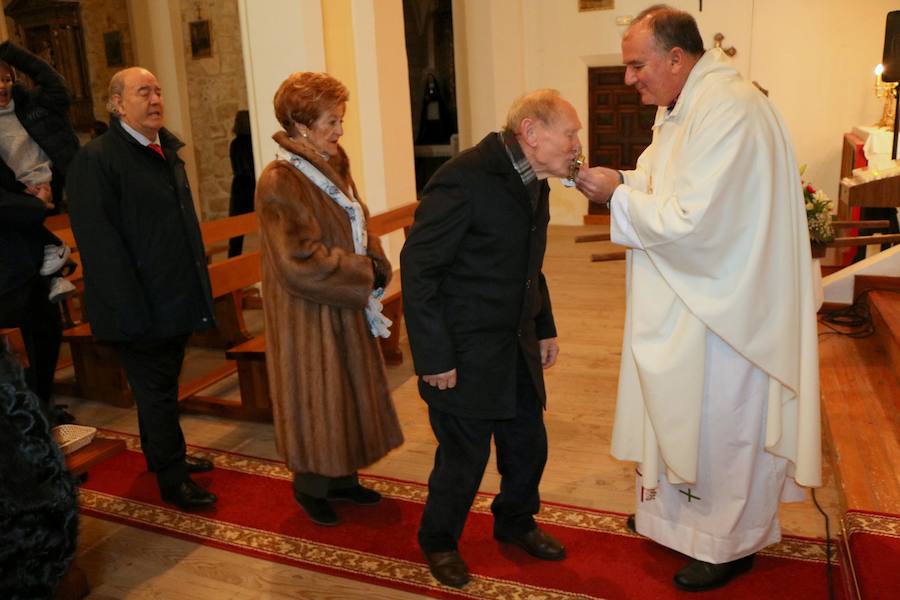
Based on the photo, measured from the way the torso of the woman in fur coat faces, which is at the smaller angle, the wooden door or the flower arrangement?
the flower arrangement

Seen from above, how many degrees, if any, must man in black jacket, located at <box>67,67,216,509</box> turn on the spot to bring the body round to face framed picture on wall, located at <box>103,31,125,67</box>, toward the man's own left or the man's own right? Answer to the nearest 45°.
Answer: approximately 135° to the man's own left

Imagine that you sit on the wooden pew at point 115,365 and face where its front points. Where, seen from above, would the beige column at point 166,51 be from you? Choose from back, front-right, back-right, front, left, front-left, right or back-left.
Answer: back-left

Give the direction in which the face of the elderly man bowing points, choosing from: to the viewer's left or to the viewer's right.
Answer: to the viewer's right

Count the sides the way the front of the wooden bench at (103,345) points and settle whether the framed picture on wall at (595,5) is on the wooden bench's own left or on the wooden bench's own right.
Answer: on the wooden bench's own left

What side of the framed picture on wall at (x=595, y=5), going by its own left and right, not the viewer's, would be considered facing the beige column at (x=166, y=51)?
right

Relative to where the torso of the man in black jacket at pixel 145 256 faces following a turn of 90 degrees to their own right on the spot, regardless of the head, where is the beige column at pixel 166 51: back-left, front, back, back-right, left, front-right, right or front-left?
back-right

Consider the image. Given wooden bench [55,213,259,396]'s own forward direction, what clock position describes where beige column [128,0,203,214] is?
The beige column is roughly at 8 o'clock from the wooden bench.

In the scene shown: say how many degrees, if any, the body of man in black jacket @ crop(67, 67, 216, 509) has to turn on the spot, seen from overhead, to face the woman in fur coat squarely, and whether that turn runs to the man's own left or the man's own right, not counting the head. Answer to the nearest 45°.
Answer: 0° — they already face them

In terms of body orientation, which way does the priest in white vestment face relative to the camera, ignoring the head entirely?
to the viewer's left

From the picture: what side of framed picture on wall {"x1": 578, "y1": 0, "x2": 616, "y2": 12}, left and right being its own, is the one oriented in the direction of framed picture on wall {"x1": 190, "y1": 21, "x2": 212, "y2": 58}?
right

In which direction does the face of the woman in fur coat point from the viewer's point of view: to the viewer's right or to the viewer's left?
to the viewer's right

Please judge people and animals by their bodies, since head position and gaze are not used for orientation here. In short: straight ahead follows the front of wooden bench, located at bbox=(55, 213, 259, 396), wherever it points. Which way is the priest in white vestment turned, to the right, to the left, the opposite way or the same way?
the opposite way
